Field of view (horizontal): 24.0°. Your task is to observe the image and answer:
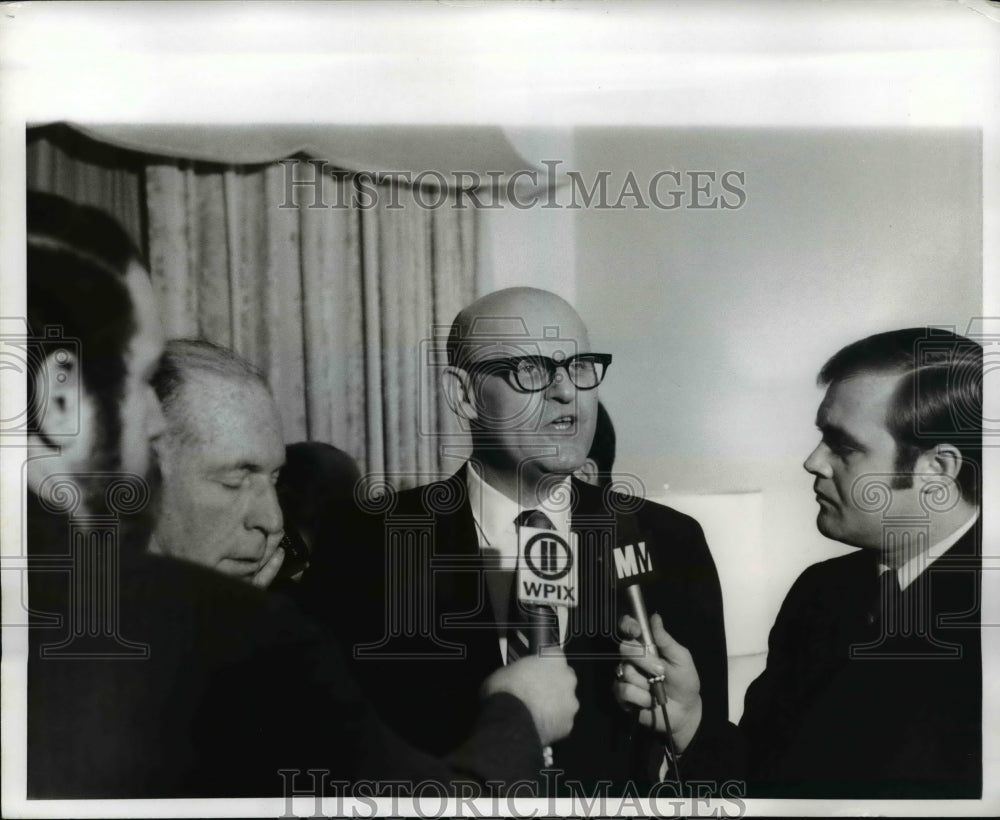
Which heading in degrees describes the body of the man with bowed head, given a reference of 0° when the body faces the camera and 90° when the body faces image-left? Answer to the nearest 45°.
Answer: approximately 315°

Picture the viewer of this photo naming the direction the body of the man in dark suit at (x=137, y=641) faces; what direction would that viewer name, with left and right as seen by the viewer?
facing away from the viewer and to the right of the viewer

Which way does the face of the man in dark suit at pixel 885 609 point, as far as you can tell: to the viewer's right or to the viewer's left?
to the viewer's left
